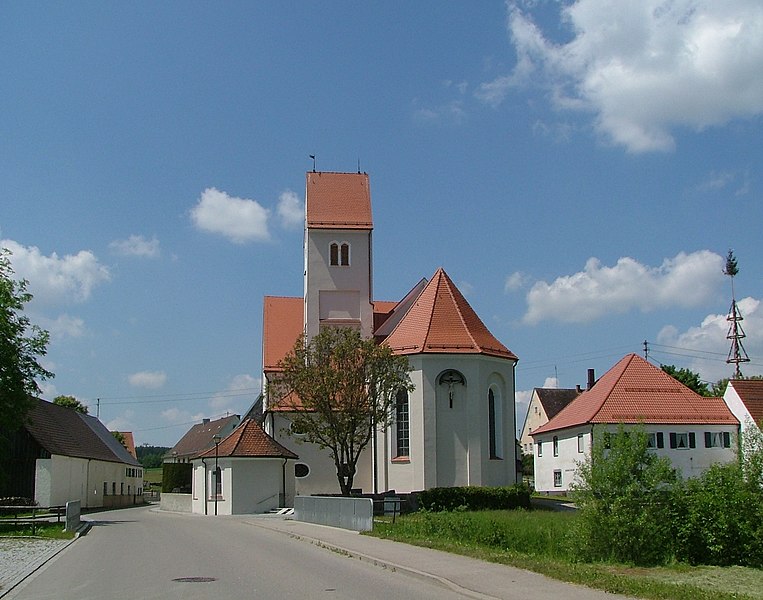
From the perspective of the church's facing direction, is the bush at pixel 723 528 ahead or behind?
behind

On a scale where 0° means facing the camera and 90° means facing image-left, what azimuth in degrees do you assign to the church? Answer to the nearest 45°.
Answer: approximately 135°

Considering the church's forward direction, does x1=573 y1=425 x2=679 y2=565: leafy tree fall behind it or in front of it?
behind

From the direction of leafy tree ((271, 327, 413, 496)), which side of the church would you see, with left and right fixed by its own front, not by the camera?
left
